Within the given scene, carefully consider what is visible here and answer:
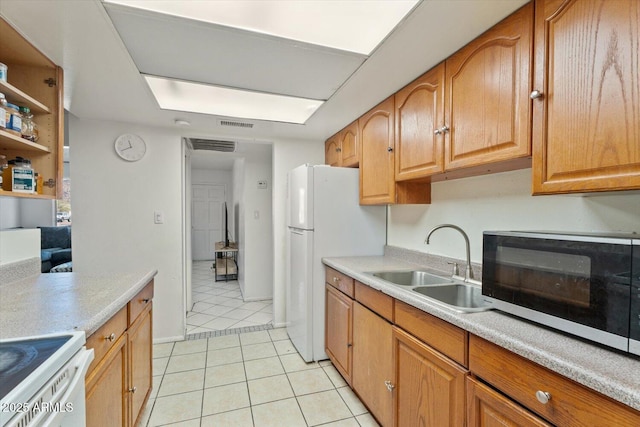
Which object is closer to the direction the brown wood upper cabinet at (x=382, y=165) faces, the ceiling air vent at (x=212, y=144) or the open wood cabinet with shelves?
the open wood cabinet with shelves

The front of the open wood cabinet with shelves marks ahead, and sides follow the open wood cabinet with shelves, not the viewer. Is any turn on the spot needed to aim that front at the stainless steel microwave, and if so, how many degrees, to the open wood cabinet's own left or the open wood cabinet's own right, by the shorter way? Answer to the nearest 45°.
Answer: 0° — it already faces it

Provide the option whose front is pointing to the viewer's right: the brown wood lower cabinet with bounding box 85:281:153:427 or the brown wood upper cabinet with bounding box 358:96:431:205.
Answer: the brown wood lower cabinet

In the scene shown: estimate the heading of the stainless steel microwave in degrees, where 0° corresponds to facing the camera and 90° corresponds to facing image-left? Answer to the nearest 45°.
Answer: approximately 45°

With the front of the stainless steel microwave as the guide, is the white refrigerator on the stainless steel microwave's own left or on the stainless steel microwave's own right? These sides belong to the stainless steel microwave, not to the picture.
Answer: on the stainless steel microwave's own right

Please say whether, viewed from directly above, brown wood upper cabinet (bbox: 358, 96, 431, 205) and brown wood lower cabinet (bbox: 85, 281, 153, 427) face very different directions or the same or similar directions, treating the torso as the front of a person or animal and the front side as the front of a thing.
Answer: very different directions

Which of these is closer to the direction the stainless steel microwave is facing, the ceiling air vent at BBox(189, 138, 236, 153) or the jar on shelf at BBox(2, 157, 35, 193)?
the jar on shelf

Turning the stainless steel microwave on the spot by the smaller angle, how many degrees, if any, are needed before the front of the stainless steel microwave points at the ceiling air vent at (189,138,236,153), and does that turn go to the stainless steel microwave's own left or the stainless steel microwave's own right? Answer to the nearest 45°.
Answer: approximately 45° to the stainless steel microwave's own right

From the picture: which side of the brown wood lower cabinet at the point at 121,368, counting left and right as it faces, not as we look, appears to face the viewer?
right

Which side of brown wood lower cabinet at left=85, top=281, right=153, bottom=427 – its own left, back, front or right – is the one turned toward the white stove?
right
